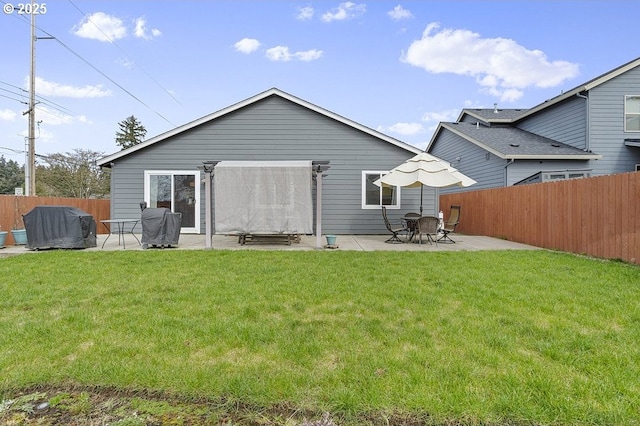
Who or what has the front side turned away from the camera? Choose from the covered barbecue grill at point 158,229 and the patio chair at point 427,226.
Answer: the patio chair

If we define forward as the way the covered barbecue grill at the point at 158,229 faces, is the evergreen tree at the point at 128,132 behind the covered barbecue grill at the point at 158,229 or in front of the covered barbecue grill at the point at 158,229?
behind

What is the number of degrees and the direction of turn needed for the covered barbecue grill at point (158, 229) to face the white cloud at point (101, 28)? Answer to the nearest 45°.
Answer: approximately 180°

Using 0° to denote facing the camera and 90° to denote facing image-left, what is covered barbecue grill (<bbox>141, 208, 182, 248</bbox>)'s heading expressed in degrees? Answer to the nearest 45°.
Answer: approximately 0°

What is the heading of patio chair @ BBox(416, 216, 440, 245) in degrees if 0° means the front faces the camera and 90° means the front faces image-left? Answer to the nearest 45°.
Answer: approximately 180°

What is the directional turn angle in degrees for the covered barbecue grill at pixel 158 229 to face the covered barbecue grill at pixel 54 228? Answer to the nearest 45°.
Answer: approximately 90° to its right

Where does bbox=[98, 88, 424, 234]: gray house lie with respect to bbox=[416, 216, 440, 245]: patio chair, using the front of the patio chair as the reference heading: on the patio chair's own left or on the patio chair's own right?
on the patio chair's own left

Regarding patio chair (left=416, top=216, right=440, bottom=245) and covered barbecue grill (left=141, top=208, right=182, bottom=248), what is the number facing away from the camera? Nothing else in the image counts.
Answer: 1
